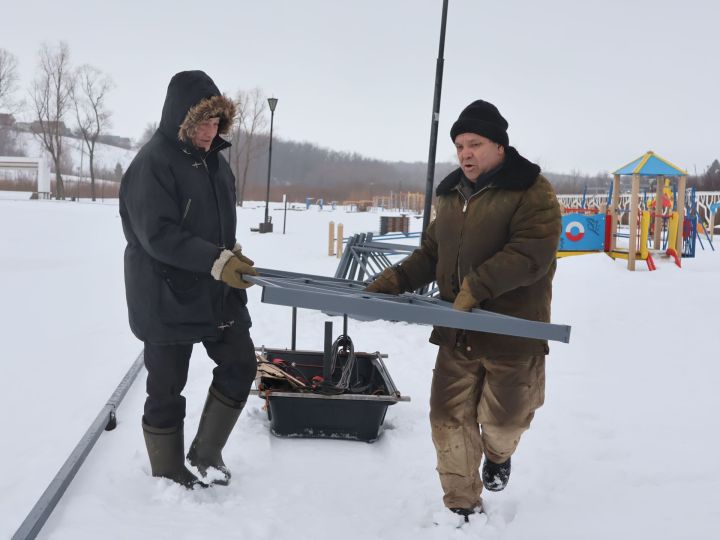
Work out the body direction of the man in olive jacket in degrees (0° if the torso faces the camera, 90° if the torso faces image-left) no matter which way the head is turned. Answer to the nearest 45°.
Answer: approximately 45°

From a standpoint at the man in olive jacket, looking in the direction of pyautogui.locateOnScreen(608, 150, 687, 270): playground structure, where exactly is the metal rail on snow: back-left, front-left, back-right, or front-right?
back-left

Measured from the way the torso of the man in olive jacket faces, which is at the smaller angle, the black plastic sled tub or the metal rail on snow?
the metal rail on snow

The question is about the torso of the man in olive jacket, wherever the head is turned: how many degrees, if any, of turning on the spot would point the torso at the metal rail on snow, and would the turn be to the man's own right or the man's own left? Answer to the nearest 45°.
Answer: approximately 45° to the man's own right

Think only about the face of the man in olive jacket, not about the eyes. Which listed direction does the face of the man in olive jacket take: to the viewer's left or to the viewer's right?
to the viewer's left

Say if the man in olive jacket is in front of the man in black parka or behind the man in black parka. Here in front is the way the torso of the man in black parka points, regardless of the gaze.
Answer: in front

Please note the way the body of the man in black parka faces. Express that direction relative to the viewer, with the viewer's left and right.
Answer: facing the viewer and to the right of the viewer

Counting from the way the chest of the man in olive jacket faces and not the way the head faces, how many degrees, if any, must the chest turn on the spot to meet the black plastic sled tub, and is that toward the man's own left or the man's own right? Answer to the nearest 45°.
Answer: approximately 90° to the man's own right

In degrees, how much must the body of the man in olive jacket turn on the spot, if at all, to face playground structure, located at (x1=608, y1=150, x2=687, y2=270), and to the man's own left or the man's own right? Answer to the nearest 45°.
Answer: approximately 135° to the man's own right

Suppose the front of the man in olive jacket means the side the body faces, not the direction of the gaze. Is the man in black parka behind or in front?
in front

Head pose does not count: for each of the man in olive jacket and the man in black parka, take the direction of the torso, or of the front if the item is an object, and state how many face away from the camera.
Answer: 0

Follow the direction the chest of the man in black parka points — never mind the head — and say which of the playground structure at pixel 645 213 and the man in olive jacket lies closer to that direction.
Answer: the man in olive jacket

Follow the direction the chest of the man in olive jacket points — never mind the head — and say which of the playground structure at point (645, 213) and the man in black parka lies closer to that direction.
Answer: the man in black parka
